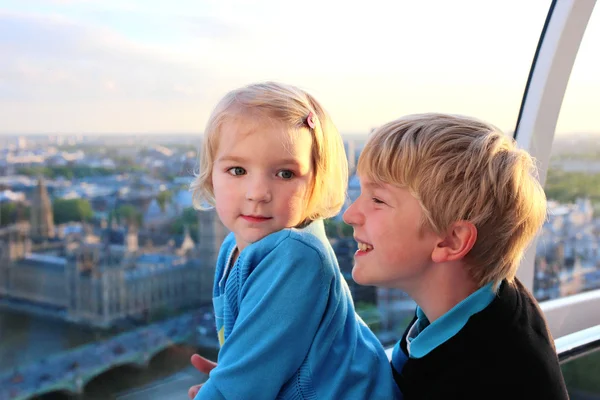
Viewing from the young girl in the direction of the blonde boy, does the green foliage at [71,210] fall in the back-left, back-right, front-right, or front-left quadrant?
back-left

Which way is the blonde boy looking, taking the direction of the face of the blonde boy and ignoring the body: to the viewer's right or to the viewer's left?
to the viewer's left

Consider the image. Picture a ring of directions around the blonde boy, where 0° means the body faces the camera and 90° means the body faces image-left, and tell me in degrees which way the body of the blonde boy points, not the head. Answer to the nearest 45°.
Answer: approximately 90°

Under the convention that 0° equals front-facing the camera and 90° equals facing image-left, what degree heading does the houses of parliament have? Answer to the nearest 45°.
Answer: approximately 45°
